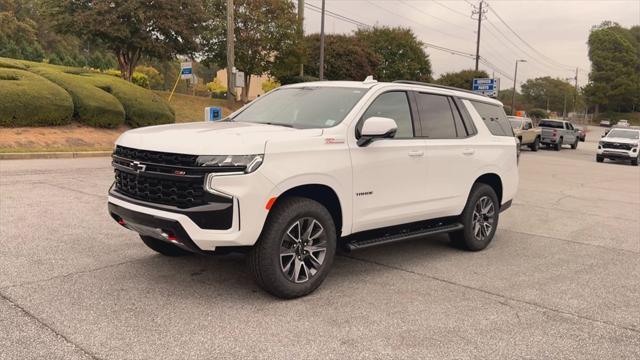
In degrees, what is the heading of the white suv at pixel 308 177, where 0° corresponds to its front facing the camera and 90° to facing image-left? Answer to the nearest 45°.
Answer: approximately 45°

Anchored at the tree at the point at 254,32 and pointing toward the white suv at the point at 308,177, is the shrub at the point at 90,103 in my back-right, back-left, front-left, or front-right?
front-right

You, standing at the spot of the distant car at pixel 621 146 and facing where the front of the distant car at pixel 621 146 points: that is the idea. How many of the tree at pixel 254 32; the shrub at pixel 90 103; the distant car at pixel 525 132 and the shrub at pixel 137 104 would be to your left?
0

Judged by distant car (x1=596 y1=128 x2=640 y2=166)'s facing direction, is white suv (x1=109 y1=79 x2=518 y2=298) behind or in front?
in front

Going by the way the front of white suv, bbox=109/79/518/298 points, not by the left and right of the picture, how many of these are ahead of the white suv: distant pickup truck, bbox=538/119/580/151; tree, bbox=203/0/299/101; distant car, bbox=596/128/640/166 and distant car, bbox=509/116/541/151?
0

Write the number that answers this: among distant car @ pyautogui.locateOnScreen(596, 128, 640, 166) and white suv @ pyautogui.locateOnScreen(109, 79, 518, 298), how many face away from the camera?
0

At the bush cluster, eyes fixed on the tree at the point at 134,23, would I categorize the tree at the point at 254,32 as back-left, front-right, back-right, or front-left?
front-right

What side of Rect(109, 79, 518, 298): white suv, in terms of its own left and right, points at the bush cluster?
right

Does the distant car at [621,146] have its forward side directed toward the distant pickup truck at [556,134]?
no

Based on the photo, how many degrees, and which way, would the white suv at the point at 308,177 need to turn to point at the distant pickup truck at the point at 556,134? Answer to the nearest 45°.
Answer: approximately 180°

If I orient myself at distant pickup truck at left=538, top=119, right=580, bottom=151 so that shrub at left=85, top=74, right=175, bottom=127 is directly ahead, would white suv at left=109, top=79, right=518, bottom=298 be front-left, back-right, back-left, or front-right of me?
front-left

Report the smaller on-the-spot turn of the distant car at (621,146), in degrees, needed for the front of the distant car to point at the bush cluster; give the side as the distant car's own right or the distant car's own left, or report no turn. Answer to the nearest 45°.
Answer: approximately 45° to the distant car's own right

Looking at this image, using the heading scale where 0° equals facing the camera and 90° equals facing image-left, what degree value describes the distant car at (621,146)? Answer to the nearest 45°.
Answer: approximately 0°

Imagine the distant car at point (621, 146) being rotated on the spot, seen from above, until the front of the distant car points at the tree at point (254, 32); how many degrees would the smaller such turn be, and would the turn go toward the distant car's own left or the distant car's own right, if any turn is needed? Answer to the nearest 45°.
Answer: approximately 90° to the distant car's own right

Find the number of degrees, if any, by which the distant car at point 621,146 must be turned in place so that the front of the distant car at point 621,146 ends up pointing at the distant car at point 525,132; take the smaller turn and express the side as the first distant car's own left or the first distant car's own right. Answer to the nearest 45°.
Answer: approximately 135° to the first distant car's own right

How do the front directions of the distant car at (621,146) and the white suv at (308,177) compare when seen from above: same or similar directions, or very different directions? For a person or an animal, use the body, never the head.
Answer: same or similar directions

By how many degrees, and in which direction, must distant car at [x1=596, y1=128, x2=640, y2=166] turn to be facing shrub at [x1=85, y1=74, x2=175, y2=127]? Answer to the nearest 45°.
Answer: approximately 45° to its right

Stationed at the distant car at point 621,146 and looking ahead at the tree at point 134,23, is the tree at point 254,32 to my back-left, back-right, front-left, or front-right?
front-right

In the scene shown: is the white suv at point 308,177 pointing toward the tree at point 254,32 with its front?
no
